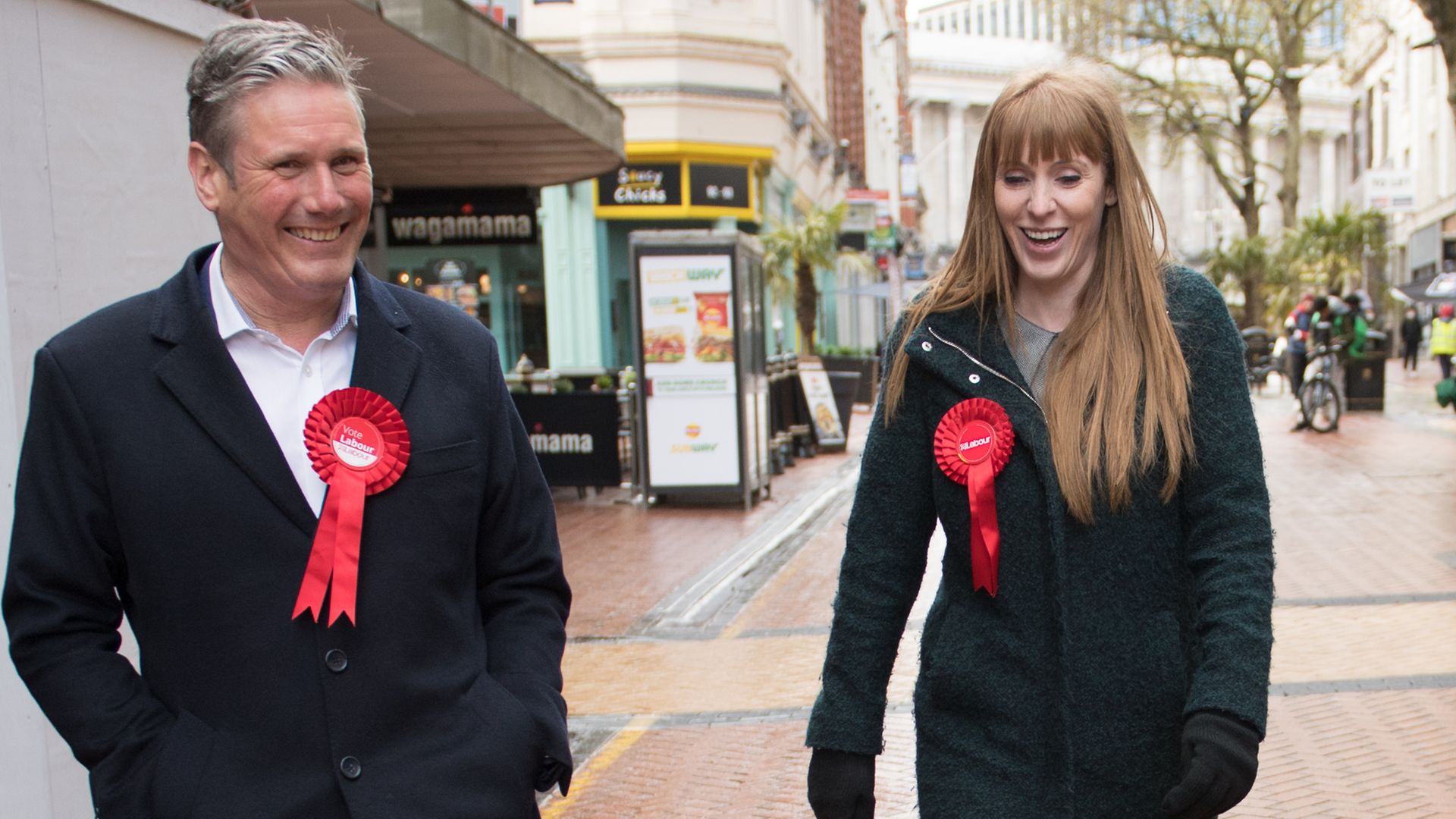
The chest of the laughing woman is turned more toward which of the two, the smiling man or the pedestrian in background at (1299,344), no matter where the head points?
the smiling man

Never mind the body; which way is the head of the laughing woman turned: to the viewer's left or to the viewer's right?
to the viewer's left

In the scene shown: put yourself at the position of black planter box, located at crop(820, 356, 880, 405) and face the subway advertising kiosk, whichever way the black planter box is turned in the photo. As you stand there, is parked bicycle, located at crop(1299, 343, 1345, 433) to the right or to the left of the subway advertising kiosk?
left

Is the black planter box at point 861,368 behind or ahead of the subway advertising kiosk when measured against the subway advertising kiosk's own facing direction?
behind

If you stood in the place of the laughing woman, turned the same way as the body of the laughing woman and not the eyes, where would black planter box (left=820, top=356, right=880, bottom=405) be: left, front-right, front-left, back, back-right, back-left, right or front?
back

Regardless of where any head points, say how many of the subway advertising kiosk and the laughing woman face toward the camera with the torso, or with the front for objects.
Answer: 2

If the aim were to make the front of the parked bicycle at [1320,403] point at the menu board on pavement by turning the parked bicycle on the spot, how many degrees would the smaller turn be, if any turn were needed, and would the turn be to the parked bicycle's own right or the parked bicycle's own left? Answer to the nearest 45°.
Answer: approximately 90° to the parked bicycle's own right

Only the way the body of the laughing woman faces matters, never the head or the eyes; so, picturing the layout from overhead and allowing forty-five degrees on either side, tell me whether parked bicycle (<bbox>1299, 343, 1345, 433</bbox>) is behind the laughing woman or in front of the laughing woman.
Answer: behind

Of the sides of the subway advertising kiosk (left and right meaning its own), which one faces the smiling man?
front

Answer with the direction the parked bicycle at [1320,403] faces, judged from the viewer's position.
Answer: facing the viewer and to the right of the viewer

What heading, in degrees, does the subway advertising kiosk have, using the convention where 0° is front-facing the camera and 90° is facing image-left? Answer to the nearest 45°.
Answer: approximately 0°

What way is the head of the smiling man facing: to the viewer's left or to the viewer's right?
to the viewer's right

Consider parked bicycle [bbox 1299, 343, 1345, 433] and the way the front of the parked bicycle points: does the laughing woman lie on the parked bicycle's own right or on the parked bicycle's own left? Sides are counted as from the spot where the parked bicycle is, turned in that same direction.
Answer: on the parked bicycle's own right

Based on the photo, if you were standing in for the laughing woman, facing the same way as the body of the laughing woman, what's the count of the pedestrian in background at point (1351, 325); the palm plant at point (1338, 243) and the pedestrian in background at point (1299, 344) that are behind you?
3

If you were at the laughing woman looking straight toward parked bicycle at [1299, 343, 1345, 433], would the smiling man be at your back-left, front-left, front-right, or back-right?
back-left
